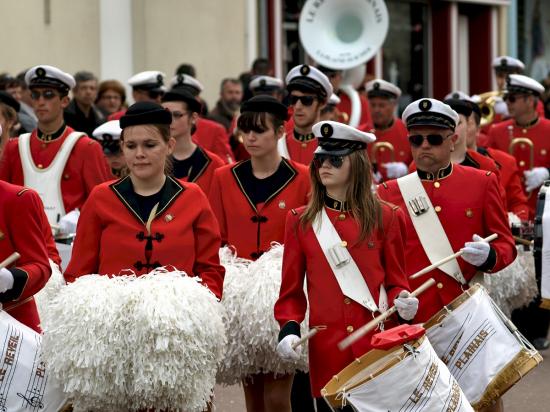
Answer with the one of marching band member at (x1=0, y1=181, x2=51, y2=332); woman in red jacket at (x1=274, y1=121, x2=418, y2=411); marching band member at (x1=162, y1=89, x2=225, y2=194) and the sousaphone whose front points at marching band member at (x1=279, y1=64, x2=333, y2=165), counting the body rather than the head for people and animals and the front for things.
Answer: the sousaphone

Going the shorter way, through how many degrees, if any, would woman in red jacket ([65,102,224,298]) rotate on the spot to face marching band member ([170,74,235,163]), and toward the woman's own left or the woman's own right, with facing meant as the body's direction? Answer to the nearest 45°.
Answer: approximately 180°

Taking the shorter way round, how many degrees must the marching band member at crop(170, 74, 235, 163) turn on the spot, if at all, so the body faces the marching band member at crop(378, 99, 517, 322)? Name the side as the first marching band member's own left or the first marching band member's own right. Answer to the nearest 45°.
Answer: approximately 45° to the first marching band member's own left

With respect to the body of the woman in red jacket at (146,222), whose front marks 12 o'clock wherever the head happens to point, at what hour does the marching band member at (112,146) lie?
The marching band member is roughly at 6 o'clock from the woman in red jacket.

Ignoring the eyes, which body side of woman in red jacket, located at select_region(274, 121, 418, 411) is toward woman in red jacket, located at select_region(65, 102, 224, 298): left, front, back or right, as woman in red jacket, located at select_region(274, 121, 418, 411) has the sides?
right

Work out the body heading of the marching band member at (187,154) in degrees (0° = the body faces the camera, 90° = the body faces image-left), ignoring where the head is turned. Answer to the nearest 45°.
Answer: approximately 45°

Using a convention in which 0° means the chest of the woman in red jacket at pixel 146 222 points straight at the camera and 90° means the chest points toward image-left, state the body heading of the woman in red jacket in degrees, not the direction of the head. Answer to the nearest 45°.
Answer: approximately 0°
